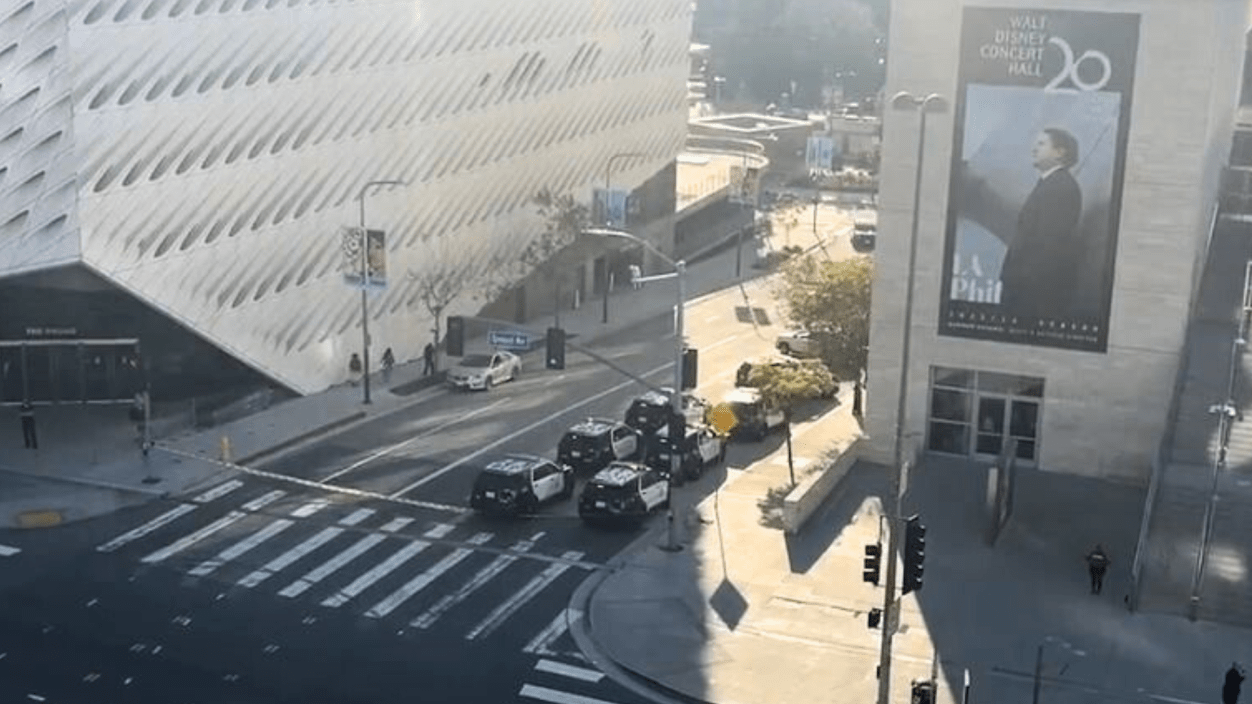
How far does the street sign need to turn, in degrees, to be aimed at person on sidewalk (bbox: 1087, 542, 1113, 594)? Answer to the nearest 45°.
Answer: approximately 45° to its left

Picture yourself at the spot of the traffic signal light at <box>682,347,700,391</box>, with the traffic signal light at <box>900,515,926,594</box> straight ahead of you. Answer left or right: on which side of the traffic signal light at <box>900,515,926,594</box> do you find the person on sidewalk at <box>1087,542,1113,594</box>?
left

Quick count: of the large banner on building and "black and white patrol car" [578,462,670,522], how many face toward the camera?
1

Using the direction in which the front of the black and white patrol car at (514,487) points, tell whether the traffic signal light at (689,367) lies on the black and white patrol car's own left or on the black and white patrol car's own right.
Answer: on the black and white patrol car's own right

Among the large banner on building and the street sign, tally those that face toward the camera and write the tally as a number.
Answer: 2

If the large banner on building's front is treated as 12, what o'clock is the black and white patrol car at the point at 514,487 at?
The black and white patrol car is roughly at 2 o'clock from the large banner on building.
